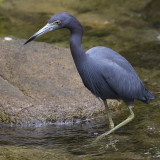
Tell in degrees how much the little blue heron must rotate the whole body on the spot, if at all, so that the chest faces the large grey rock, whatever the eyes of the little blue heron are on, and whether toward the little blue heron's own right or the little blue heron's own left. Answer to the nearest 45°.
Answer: approximately 45° to the little blue heron's own right

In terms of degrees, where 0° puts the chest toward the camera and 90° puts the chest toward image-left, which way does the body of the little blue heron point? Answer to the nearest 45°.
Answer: approximately 90°
